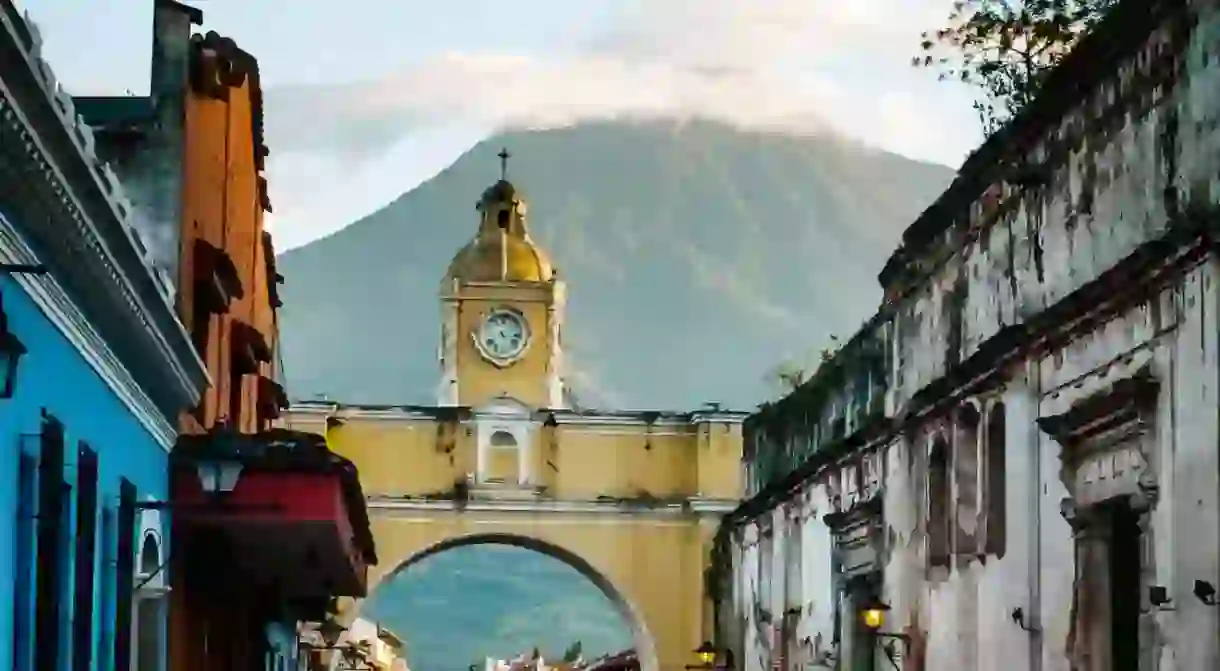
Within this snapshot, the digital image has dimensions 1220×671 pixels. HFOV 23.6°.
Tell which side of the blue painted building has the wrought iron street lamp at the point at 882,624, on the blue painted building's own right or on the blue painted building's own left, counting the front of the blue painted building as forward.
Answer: on the blue painted building's own left

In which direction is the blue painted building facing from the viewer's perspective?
to the viewer's right
